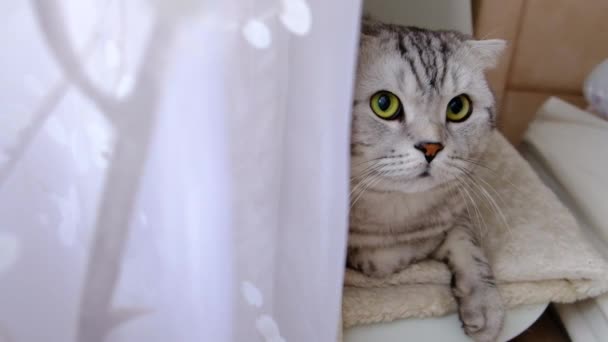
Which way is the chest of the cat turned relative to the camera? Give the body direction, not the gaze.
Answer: toward the camera
